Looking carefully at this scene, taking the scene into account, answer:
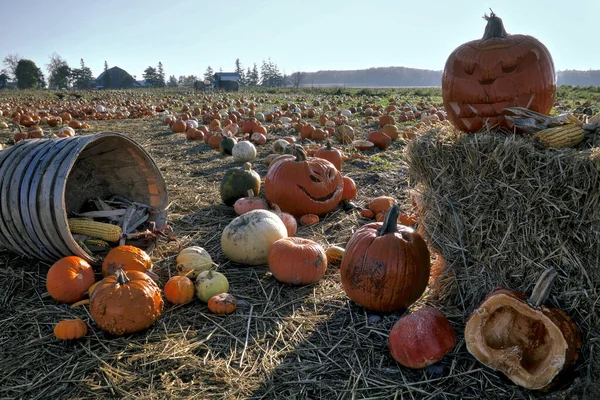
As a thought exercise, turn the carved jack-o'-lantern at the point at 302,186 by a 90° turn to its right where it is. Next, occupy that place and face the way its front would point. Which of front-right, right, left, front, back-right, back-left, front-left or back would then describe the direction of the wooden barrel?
front

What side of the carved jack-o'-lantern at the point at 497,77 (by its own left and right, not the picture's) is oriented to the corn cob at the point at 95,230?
right

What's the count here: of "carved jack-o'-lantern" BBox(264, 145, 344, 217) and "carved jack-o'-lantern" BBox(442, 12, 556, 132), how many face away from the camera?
0

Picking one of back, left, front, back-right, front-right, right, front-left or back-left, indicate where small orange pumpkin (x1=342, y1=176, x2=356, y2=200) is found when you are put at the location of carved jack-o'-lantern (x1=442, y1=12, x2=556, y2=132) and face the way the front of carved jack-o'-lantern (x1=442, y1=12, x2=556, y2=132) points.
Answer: back-right

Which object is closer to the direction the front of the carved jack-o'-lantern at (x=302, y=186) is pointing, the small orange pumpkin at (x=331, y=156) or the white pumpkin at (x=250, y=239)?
the white pumpkin

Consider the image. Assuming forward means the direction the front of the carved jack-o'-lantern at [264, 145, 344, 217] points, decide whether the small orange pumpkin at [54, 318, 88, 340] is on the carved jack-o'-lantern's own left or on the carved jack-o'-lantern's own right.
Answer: on the carved jack-o'-lantern's own right

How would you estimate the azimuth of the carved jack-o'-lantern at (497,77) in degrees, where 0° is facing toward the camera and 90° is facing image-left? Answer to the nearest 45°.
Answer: approximately 0°

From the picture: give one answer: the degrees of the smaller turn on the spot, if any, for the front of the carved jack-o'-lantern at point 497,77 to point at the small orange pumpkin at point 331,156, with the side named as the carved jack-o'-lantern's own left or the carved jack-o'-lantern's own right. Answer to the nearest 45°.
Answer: approximately 135° to the carved jack-o'-lantern's own right

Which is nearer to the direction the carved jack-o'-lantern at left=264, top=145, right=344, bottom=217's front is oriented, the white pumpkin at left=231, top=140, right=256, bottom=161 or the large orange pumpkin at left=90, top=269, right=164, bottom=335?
the large orange pumpkin

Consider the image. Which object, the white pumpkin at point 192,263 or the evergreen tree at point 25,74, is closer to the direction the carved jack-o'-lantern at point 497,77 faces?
the white pumpkin
